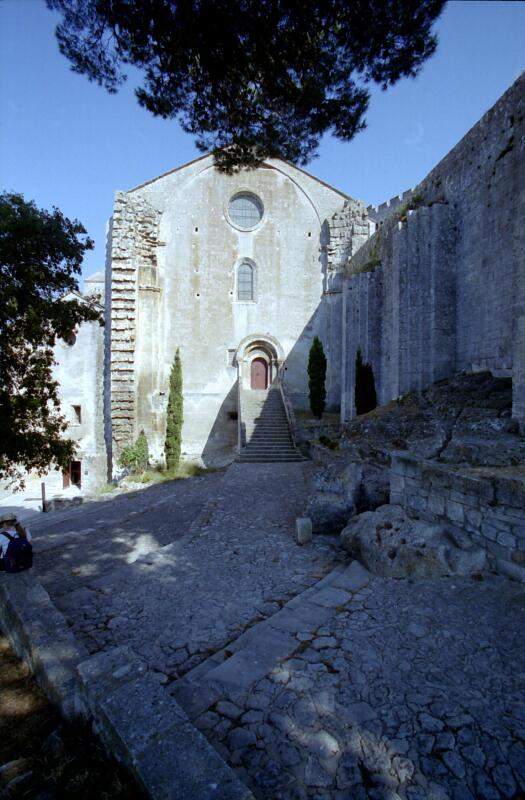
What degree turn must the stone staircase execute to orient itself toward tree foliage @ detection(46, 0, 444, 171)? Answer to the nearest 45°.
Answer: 0° — it already faces it

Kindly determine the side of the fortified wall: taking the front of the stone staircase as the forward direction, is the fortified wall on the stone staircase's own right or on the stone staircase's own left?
on the stone staircase's own left

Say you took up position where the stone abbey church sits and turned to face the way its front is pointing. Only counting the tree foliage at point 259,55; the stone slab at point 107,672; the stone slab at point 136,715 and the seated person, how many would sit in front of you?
4

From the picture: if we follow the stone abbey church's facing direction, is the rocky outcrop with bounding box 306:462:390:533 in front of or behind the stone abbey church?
in front

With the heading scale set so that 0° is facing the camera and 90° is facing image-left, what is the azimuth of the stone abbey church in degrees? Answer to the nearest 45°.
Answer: approximately 0°

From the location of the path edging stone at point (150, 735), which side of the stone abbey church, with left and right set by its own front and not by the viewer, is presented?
front

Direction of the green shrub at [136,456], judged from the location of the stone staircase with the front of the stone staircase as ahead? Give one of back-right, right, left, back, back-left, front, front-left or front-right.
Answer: right

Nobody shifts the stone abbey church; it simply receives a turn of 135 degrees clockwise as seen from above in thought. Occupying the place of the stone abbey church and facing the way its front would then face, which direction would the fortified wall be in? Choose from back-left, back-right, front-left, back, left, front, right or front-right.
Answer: back

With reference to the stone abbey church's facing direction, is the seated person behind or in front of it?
in front

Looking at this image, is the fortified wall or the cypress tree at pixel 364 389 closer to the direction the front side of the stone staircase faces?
the fortified wall

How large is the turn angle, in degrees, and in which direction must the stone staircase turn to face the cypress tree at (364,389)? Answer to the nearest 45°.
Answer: approximately 90° to its left

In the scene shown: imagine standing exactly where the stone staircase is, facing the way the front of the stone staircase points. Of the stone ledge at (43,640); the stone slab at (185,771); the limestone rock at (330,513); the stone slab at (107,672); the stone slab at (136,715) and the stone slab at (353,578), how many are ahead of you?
6

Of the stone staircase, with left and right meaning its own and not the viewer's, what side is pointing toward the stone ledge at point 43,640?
front
